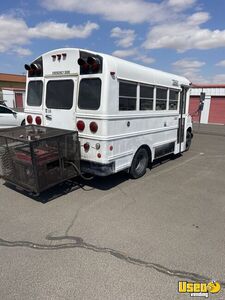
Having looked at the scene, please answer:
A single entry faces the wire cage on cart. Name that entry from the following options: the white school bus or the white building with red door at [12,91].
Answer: the white building with red door

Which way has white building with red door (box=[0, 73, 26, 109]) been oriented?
toward the camera

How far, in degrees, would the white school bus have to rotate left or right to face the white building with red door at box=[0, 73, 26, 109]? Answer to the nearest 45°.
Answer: approximately 90° to its left

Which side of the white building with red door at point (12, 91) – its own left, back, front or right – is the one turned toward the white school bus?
front

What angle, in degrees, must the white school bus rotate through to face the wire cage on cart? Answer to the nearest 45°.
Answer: approximately 180°

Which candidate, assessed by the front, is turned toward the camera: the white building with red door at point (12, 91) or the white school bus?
the white building with red door

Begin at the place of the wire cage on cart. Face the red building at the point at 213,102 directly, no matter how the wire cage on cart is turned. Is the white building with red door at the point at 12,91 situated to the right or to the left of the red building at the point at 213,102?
left

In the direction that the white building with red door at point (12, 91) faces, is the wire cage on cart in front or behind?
in front

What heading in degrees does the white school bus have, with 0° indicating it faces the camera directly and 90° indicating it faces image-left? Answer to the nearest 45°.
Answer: approximately 225°

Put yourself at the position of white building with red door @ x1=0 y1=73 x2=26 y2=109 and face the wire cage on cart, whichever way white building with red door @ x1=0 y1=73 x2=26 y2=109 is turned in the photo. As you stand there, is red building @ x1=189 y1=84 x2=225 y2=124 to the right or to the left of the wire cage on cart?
left
